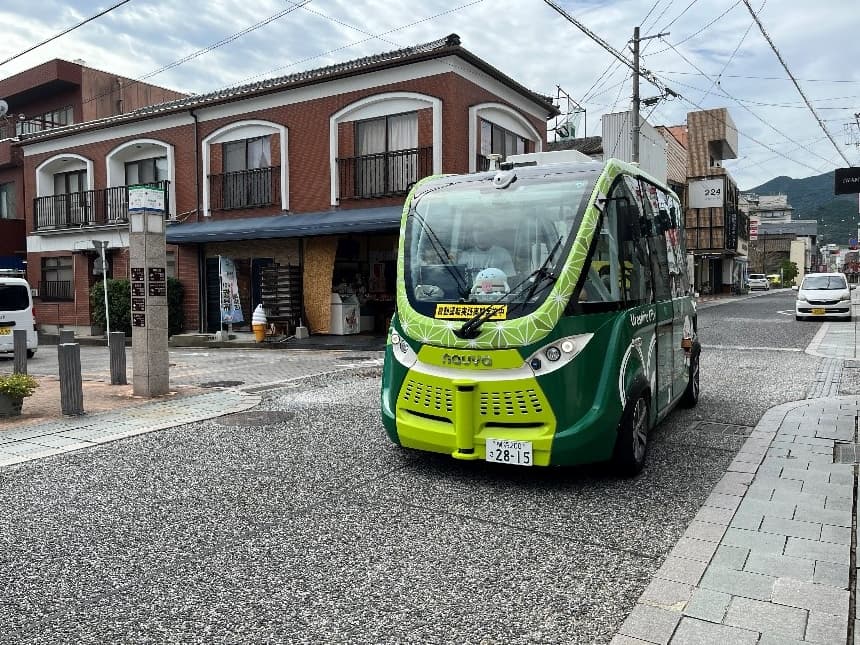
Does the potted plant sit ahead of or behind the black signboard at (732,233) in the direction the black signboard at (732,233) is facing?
ahead

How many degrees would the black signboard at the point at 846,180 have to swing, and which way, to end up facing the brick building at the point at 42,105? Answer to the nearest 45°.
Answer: approximately 90° to its right

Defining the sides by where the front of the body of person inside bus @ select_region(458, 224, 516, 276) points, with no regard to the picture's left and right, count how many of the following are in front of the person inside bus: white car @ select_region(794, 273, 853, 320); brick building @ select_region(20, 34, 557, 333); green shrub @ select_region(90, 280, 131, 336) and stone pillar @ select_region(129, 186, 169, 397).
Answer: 0

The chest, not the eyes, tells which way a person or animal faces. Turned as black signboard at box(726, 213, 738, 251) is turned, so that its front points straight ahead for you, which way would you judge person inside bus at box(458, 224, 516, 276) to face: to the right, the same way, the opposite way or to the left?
the same way

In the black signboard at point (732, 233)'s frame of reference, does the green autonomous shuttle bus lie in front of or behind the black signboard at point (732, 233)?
in front

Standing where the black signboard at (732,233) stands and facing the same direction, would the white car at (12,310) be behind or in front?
in front

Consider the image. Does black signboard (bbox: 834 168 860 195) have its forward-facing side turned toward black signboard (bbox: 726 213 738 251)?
no

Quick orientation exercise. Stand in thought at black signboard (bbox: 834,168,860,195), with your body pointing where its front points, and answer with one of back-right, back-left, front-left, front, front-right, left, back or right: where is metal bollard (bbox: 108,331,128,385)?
front-right

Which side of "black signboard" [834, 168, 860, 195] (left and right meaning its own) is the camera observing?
front

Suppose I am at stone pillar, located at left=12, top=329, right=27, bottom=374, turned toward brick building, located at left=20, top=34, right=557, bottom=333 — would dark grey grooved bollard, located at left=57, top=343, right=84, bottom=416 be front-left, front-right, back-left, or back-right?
back-right

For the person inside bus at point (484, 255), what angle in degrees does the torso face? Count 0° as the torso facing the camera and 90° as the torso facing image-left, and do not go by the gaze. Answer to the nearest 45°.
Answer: approximately 0°

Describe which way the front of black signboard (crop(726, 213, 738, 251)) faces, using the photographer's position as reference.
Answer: facing the viewer

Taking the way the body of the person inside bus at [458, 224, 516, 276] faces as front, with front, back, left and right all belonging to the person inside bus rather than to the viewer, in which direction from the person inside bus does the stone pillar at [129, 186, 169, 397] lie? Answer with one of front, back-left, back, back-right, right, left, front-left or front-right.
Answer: back-right
